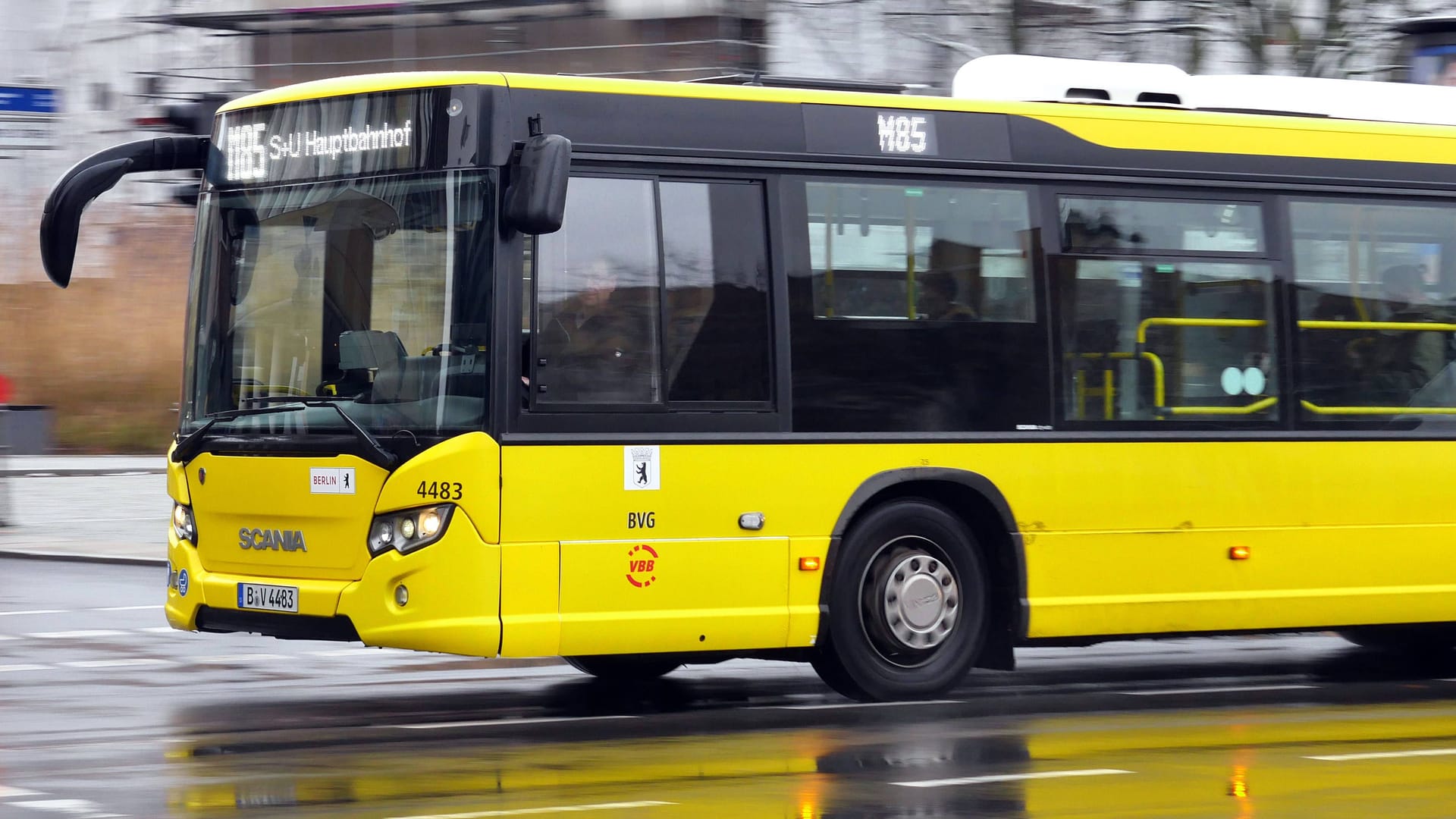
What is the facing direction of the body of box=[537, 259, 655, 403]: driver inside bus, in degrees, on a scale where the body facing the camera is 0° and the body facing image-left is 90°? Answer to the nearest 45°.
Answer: approximately 45°

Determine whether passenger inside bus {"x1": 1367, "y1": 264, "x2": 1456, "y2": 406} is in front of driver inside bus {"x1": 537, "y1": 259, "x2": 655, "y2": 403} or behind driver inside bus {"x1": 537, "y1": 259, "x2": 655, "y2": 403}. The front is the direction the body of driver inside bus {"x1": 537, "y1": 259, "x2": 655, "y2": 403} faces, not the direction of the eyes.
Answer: behind

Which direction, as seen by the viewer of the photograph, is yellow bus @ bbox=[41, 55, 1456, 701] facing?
facing the viewer and to the left of the viewer
